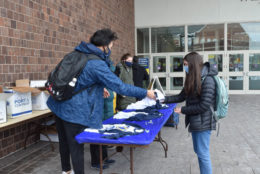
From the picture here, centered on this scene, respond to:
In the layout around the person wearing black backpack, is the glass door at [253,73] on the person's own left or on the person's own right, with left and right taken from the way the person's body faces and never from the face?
on the person's own left

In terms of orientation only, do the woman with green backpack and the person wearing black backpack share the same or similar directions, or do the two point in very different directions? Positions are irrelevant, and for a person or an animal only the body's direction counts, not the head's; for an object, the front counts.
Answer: very different directions

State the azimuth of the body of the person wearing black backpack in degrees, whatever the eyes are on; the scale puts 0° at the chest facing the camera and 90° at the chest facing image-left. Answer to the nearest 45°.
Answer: approximately 270°

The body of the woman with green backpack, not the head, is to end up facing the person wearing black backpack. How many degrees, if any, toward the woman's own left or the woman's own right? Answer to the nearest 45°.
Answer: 0° — they already face them

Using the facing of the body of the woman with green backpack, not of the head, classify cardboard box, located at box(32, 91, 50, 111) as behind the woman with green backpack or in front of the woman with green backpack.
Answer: in front

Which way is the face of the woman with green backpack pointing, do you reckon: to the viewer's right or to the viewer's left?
to the viewer's left

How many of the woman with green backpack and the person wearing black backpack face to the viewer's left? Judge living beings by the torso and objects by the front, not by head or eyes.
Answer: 1

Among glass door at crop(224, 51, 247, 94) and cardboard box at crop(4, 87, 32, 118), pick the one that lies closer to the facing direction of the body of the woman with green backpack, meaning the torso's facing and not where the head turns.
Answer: the cardboard box

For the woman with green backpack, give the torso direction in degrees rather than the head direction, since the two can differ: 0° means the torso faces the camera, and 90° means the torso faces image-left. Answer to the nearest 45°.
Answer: approximately 90°

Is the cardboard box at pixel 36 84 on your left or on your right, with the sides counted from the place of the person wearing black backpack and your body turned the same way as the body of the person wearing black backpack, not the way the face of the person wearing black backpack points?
on your left
